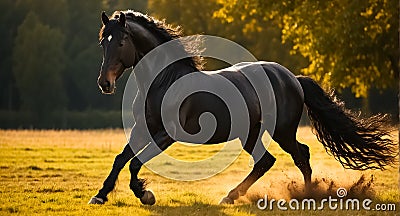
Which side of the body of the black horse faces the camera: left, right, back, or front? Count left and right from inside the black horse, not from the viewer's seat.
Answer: left
